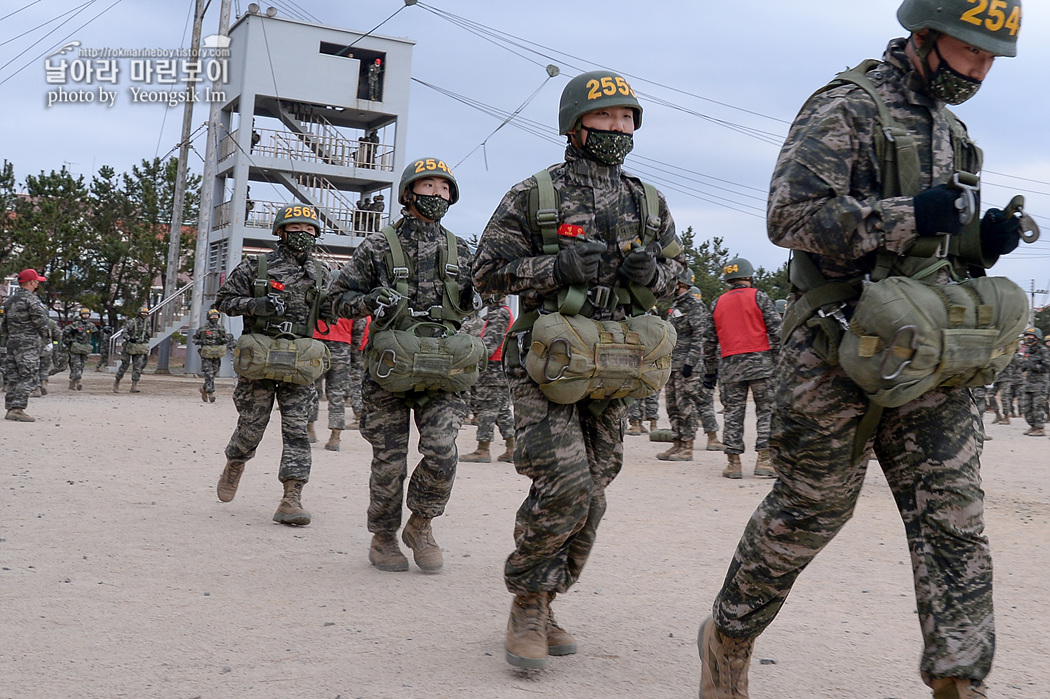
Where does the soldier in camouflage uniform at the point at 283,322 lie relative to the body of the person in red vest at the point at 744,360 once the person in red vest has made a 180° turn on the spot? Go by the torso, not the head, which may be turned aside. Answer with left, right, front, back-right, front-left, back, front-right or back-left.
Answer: front-right

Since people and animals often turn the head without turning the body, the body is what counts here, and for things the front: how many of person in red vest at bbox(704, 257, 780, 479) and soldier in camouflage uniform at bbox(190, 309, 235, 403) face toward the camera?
1

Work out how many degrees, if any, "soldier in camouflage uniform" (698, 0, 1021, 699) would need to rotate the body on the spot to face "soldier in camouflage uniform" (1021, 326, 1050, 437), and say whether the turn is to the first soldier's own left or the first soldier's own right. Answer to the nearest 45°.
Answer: approximately 135° to the first soldier's own left

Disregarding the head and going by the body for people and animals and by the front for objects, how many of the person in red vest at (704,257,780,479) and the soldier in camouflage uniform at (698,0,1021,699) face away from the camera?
1

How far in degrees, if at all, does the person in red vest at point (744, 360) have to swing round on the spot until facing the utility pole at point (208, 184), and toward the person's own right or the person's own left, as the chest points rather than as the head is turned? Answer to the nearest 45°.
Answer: approximately 45° to the person's own left

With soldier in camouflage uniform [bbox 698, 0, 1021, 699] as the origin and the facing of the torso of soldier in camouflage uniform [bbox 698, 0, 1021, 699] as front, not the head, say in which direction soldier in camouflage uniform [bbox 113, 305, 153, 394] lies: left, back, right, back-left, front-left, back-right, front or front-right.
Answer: back

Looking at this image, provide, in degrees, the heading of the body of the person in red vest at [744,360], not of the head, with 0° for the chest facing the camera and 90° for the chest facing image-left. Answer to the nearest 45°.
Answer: approximately 180°

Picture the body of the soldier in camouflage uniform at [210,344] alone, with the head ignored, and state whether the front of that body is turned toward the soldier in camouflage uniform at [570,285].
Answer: yes

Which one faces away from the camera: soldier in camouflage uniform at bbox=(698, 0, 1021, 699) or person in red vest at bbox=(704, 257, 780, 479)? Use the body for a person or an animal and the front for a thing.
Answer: the person in red vest

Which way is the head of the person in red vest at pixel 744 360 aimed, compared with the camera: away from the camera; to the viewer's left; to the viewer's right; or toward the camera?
away from the camera
